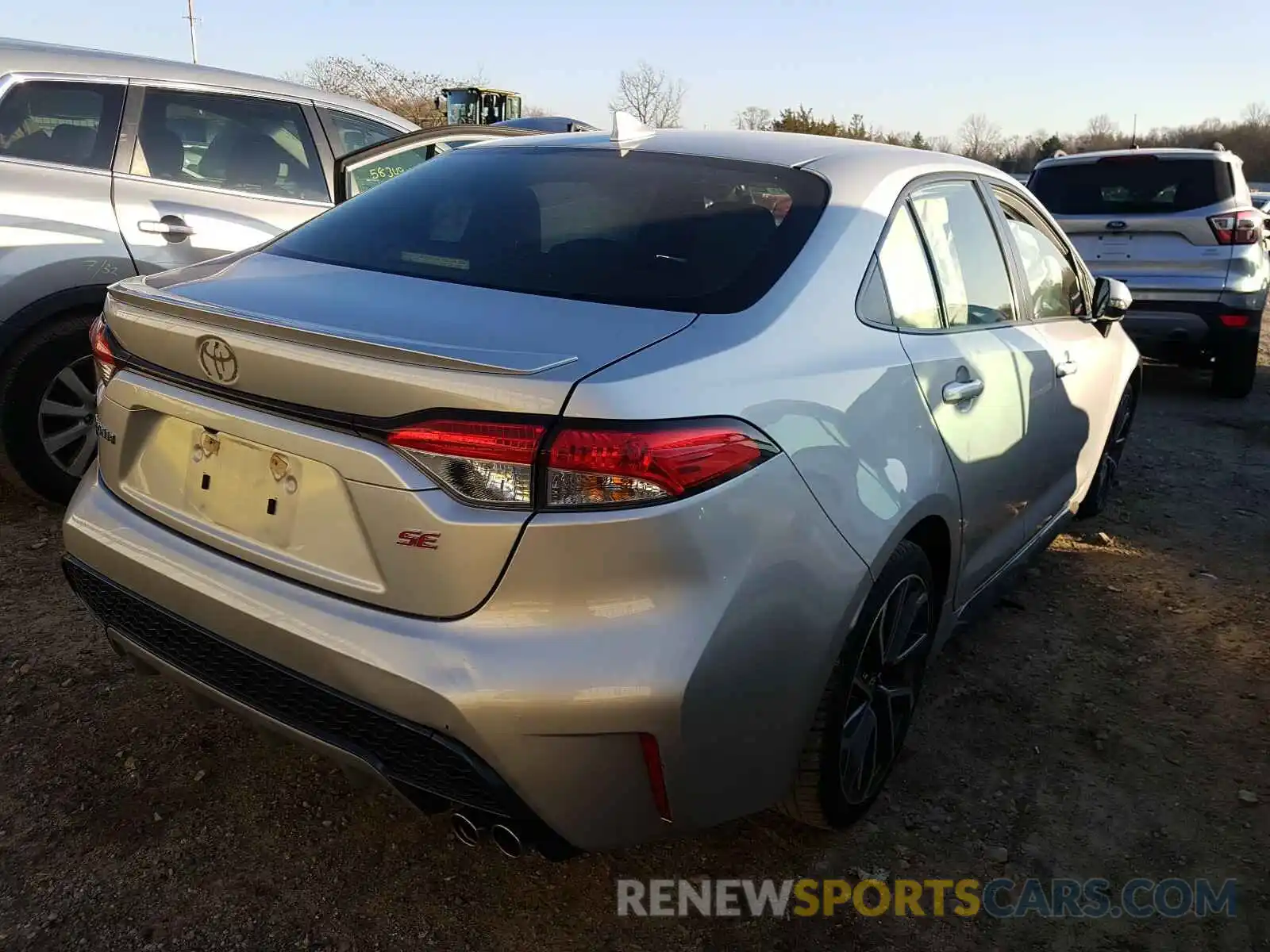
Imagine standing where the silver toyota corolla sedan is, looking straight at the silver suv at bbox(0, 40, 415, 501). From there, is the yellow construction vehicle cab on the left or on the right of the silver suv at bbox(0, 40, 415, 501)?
right

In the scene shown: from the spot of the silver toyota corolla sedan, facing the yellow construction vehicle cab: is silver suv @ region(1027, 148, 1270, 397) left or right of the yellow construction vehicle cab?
right

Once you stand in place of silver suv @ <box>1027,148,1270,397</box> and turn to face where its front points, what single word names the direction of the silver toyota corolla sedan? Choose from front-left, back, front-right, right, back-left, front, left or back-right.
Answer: back

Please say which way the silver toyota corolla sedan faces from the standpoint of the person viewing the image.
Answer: facing away from the viewer and to the right of the viewer

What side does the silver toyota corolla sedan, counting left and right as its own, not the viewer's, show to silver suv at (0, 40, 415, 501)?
left

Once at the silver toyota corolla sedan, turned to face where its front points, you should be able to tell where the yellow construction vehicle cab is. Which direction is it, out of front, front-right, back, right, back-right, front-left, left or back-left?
front-left

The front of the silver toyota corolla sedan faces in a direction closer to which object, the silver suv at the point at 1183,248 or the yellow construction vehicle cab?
the silver suv

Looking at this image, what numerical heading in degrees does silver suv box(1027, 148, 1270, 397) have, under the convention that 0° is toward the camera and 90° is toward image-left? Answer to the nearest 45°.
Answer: approximately 180°

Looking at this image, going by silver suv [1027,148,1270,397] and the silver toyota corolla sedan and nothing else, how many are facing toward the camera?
0

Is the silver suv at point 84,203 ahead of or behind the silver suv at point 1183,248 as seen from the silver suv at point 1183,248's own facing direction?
behind

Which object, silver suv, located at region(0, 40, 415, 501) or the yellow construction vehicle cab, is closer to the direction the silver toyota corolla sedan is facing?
the yellow construction vehicle cab

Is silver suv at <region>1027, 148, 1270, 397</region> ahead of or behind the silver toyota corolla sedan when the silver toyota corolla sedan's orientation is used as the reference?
ahead
